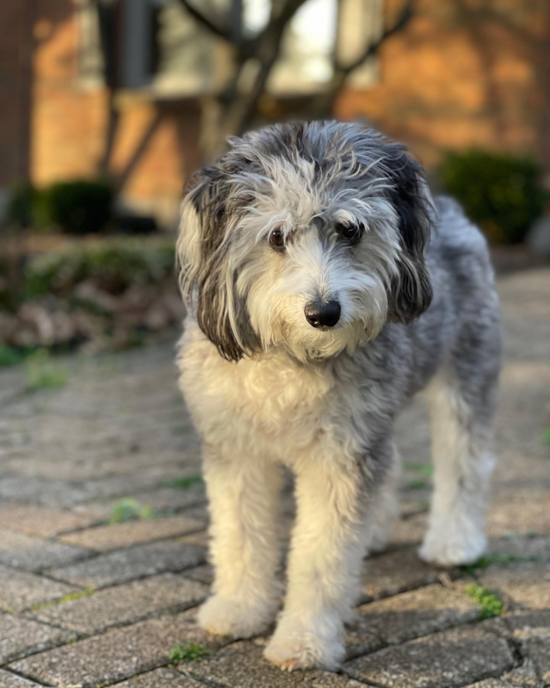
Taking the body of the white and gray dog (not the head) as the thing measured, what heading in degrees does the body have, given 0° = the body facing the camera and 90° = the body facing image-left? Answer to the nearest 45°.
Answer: approximately 45°

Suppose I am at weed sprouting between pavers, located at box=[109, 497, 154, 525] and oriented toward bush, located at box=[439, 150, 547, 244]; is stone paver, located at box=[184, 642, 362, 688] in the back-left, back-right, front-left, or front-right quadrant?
back-right

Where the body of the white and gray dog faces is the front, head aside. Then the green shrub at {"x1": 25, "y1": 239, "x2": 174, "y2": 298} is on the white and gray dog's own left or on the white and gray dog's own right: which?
on the white and gray dog's own right

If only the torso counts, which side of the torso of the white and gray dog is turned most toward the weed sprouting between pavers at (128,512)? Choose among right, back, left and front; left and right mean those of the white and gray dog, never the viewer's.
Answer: right

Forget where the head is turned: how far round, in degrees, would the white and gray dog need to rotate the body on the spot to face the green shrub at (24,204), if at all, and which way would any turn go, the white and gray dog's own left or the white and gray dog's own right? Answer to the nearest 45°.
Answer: approximately 135° to the white and gray dog's own right

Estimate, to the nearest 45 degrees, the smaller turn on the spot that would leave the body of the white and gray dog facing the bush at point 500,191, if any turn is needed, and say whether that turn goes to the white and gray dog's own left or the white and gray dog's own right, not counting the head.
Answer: approximately 135° to the white and gray dog's own right
